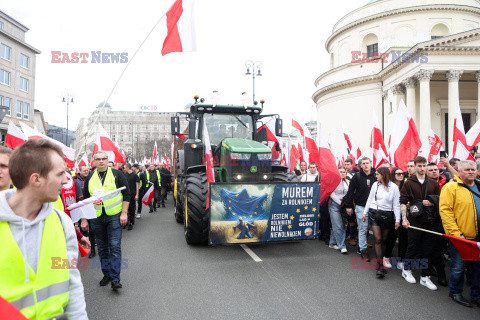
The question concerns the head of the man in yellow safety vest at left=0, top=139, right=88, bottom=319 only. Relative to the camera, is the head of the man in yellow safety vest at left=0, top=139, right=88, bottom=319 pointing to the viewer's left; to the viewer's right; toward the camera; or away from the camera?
to the viewer's right

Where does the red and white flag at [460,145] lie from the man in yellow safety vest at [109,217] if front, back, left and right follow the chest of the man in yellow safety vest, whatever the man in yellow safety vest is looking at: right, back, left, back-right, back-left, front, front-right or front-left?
left

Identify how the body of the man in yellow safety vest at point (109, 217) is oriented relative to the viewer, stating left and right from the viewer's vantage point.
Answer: facing the viewer

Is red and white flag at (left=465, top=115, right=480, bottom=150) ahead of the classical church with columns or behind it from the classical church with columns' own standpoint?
ahead

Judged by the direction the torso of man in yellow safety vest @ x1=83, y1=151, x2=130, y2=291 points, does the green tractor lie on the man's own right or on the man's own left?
on the man's own left

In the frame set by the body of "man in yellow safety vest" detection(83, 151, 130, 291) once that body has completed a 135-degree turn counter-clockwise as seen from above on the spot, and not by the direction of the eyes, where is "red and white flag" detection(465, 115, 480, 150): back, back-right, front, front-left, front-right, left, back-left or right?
front-right

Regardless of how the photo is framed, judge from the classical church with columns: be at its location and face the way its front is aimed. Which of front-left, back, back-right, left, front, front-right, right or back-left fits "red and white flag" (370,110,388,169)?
front-right
